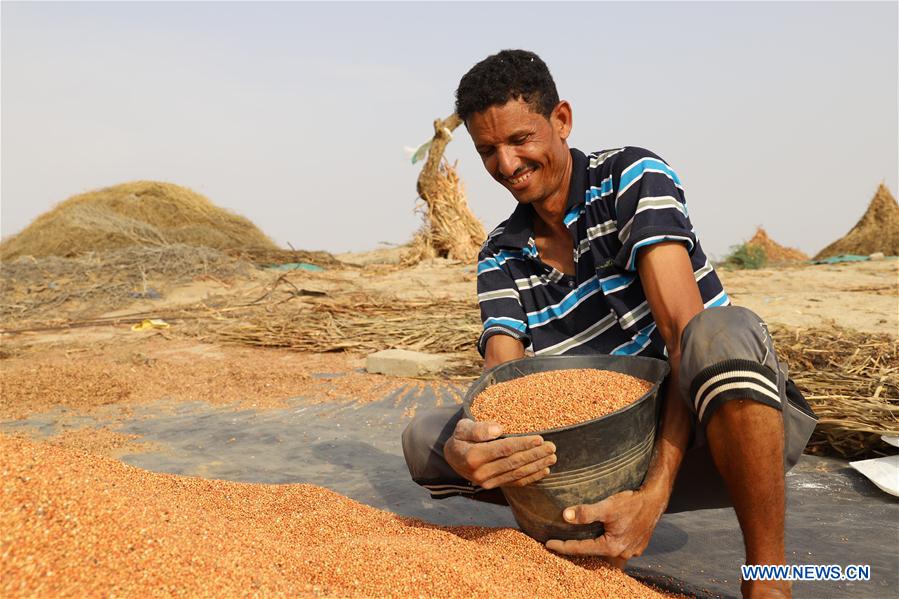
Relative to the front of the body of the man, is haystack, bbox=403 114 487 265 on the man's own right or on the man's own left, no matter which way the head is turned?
on the man's own right

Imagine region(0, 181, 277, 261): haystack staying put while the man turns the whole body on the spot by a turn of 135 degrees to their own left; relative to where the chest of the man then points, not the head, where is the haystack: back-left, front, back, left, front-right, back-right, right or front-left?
back-left

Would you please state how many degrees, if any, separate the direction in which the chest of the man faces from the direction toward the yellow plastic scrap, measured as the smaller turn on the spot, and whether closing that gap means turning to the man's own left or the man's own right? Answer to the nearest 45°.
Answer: approximately 90° to the man's own right

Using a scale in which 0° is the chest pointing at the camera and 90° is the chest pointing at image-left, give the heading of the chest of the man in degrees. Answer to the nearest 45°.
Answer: approximately 45°

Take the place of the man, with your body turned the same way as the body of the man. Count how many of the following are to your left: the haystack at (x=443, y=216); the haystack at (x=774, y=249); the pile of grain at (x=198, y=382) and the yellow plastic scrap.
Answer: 0

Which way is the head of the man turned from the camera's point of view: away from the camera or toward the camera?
toward the camera

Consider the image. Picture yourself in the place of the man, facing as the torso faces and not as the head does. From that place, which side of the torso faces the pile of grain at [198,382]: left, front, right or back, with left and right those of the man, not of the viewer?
right

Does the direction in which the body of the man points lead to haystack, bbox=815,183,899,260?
no

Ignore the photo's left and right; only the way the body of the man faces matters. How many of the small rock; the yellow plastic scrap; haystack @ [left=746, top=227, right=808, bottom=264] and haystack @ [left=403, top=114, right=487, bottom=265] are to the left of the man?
0

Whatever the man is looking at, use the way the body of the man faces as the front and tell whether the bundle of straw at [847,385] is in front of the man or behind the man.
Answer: behind

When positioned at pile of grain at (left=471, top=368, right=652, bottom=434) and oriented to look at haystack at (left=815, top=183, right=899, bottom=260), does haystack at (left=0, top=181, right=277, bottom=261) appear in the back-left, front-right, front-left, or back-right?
front-left
